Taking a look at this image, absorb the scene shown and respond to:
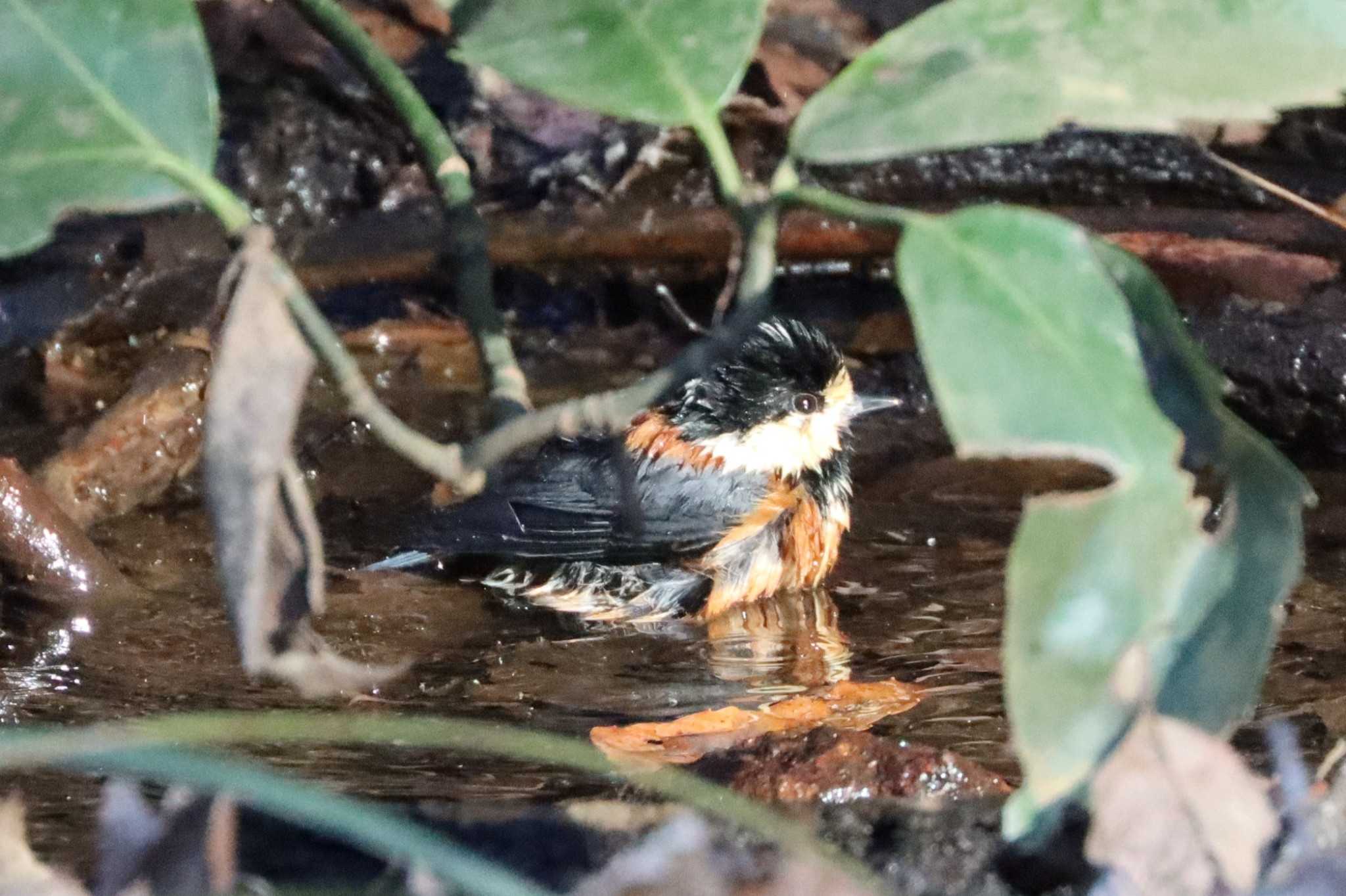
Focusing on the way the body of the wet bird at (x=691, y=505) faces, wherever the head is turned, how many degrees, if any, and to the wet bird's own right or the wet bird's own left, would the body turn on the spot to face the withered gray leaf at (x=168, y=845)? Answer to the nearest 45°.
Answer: approximately 90° to the wet bird's own right

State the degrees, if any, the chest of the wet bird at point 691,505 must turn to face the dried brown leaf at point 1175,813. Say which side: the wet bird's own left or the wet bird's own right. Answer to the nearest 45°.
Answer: approximately 90° to the wet bird's own right

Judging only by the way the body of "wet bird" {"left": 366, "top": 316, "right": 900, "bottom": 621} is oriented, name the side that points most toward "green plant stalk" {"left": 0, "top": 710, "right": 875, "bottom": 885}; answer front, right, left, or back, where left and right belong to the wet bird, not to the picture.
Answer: right

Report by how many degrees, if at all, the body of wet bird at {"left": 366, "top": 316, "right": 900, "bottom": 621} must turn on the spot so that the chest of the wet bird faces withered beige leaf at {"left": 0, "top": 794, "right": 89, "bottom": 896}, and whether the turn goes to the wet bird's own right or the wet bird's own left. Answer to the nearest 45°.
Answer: approximately 90° to the wet bird's own right

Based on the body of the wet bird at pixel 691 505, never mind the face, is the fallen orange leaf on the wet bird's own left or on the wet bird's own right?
on the wet bird's own right

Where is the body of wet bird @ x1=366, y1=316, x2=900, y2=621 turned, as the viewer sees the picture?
to the viewer's right

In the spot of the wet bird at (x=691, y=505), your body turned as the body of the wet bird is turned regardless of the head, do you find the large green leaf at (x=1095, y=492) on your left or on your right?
on your right
